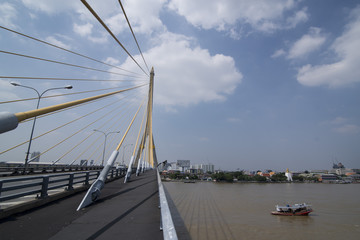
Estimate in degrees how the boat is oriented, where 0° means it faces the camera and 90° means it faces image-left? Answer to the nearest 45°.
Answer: approximately 90°
